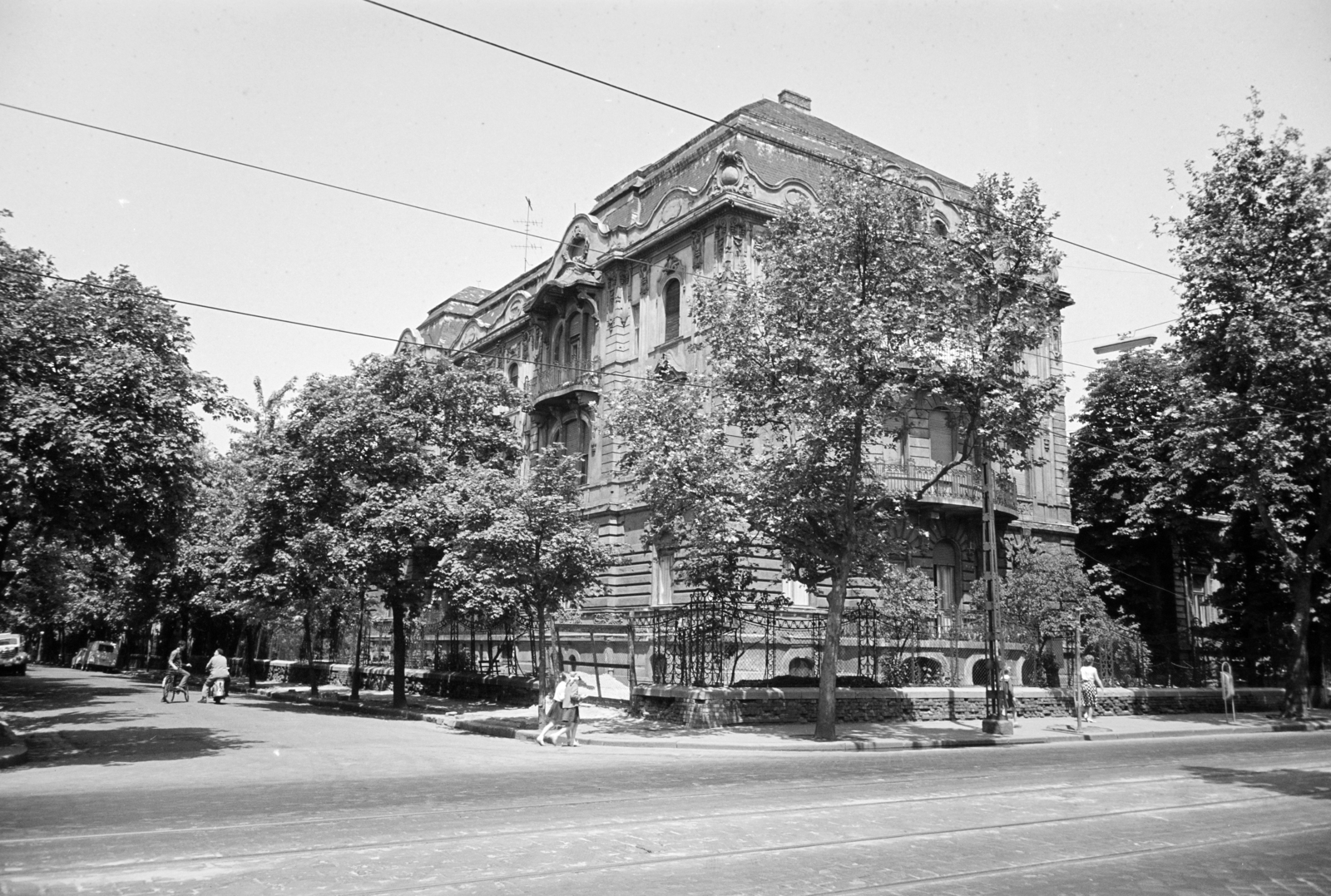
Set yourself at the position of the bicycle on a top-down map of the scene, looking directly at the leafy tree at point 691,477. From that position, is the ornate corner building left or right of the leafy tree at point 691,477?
left

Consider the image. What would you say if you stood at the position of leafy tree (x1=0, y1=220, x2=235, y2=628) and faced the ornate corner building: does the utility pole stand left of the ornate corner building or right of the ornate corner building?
right
